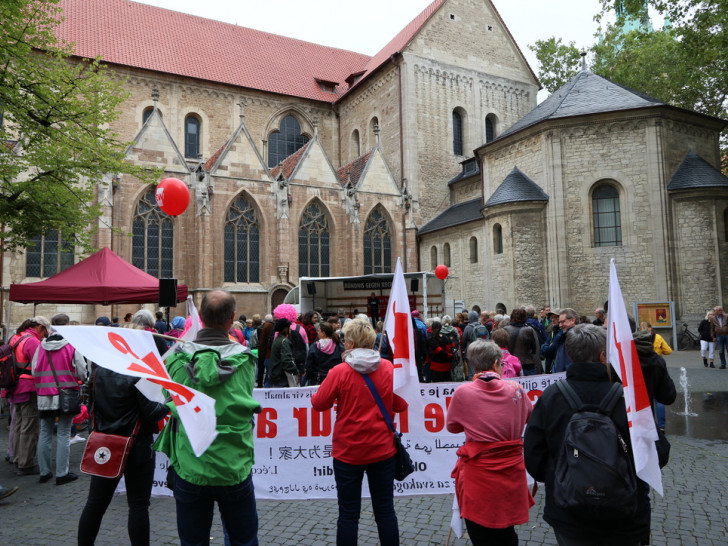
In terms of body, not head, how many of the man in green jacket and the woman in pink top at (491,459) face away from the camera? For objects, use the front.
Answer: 2

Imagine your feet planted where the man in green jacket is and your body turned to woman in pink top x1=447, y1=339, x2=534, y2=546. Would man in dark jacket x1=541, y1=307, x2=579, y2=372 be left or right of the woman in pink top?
left

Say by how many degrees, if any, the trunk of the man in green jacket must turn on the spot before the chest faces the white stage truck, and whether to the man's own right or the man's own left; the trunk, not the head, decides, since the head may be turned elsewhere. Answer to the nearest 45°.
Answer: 0° — they already face it

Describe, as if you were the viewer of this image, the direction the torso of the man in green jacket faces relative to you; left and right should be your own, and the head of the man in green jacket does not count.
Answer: facing away from the viewer

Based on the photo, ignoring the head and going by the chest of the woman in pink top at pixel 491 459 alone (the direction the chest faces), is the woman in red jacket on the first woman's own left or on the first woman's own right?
on the first woman's own left

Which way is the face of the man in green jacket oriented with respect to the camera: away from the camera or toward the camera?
away from the camera

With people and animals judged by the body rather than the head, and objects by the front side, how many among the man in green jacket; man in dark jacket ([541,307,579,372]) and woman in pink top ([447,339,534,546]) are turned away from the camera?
2

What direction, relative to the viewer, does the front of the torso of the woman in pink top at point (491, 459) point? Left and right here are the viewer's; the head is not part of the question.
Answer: facing away from the viewer
